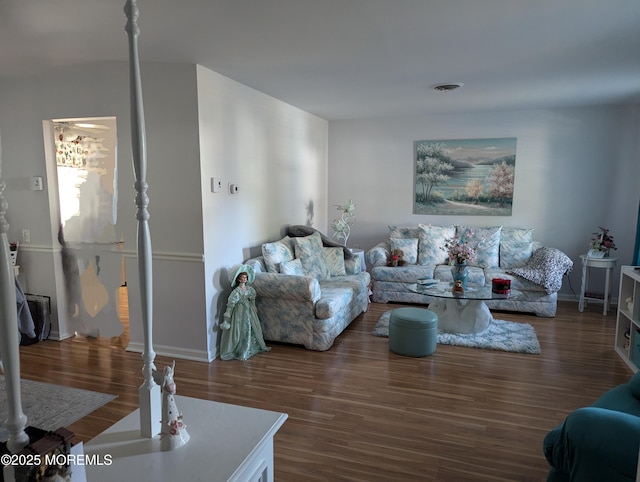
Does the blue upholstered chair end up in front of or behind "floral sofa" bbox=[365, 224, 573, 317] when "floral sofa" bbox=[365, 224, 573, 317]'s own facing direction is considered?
in front

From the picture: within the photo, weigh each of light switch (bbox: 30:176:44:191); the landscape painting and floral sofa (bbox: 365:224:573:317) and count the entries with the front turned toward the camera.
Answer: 3

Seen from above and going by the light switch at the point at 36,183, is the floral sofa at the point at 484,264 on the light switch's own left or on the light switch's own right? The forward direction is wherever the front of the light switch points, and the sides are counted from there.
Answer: on the light switch's own left

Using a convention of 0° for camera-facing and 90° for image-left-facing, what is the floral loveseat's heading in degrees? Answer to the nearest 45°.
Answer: approximately 315°

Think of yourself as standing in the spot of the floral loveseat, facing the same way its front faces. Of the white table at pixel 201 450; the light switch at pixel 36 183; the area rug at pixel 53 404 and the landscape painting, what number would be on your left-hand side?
1

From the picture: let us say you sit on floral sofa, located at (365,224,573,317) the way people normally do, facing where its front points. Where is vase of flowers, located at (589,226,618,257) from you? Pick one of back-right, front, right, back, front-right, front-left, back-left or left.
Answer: left

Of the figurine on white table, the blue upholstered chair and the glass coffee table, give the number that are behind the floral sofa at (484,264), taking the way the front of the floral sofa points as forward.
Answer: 0

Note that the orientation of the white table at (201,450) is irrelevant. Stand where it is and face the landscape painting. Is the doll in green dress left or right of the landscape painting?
left

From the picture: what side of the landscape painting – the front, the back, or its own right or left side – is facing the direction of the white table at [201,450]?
front

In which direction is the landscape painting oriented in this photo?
toward the camera

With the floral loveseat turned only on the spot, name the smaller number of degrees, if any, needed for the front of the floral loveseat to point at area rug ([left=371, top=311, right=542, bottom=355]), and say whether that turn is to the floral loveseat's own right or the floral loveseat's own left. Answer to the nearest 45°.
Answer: approximately 45° to the floral loveseat's own left

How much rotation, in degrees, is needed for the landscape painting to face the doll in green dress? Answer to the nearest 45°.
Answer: approximately 45° to its right

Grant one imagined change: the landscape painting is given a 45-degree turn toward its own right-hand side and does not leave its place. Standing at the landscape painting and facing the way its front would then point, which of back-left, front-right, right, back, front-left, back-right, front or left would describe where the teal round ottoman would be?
front-left

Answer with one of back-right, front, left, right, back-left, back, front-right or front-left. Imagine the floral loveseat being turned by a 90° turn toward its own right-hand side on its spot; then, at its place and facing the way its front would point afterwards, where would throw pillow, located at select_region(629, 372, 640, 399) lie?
left

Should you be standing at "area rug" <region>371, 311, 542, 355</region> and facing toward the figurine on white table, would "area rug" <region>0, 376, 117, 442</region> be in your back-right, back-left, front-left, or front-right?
front-right

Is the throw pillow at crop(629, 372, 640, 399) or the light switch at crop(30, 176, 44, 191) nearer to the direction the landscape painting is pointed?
the throw pillow

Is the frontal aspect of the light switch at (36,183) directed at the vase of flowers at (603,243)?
no

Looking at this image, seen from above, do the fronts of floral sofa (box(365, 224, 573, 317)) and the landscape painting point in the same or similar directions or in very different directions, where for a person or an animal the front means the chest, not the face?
same or similar directions
